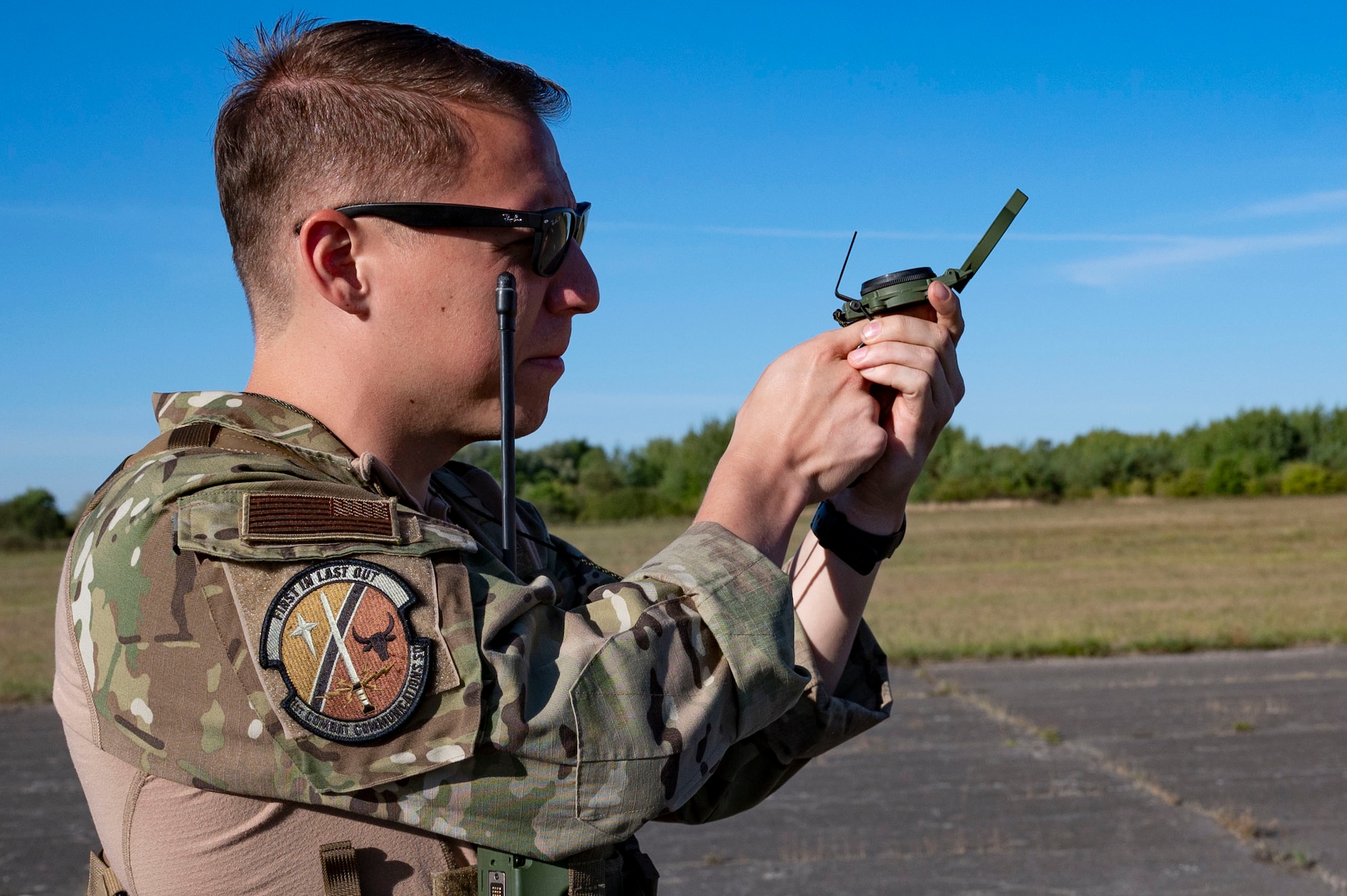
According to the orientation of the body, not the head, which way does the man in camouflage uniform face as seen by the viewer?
to the viewer's right

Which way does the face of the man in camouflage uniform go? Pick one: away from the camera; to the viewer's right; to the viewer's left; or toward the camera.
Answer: to the viewer's right
